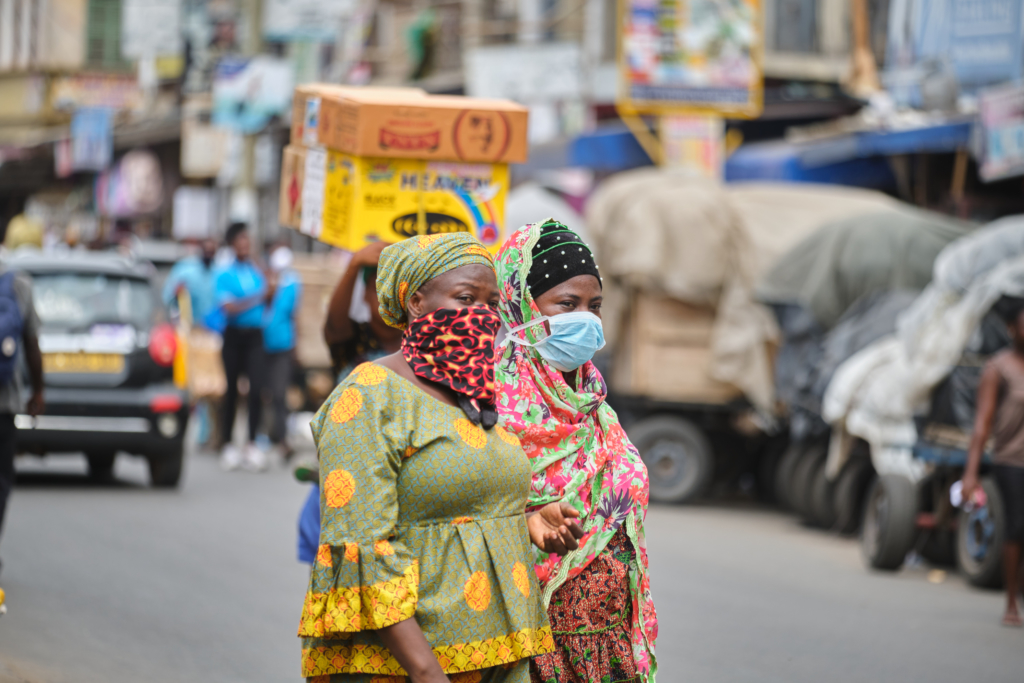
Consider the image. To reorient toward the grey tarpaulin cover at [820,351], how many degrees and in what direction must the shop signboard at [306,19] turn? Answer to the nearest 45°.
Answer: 0° — it already faces it

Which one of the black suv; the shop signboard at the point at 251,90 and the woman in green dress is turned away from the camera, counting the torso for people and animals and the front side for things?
the black suv

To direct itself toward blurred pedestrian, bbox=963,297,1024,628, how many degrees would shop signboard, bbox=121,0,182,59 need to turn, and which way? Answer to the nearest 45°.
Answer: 0° — it already faces them

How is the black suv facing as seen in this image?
away from the camera

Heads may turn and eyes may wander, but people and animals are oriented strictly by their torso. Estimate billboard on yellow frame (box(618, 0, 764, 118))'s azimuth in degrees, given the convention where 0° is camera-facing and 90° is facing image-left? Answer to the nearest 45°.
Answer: approximately 0°

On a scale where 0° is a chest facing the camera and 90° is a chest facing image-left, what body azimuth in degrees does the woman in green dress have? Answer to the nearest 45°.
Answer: approximately 315°

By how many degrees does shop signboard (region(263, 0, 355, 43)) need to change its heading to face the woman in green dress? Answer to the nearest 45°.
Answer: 0° — it already faces them
